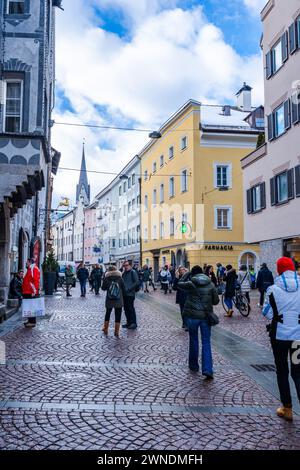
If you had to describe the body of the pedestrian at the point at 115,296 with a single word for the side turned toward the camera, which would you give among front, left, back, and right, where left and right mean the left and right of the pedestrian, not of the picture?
back

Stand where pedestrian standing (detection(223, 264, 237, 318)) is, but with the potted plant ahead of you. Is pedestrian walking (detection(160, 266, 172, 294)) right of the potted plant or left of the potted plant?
right

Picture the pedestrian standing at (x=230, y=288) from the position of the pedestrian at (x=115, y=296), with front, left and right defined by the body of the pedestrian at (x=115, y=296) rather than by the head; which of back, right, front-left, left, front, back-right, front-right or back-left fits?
front-right
